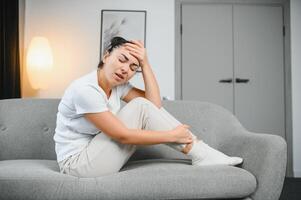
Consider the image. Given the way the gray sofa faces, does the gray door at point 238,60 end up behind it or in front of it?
behind

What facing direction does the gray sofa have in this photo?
toward the camera

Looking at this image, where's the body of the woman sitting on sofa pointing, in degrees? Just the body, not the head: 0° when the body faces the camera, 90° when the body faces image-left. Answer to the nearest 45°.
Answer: approximately 270°
